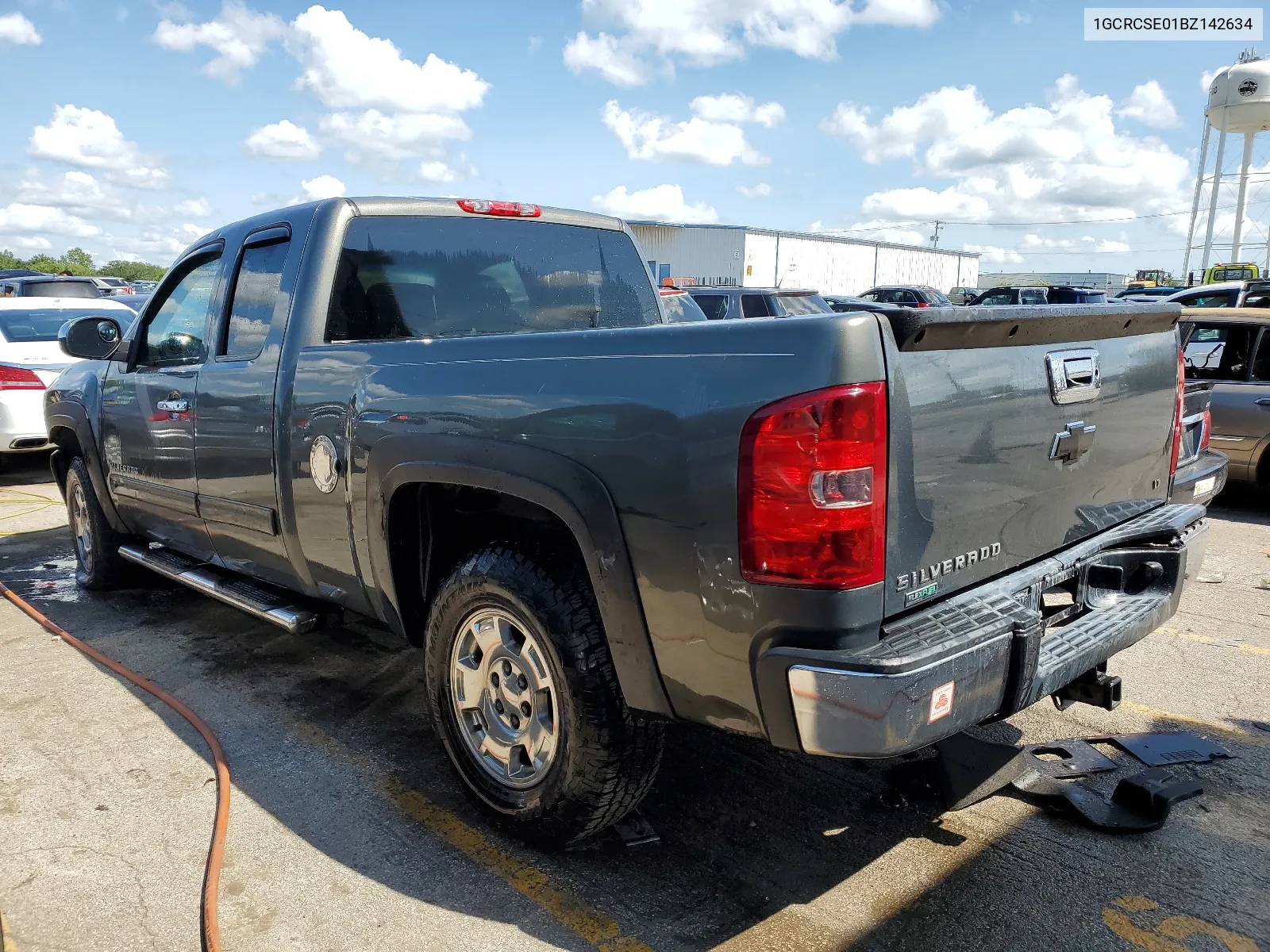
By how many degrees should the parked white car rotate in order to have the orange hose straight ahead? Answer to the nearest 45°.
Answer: approximately 180°

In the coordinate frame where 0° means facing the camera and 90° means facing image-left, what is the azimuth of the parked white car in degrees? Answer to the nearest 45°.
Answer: approximately 180°

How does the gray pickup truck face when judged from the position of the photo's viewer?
facing away from the viewer and to the left of the viewer

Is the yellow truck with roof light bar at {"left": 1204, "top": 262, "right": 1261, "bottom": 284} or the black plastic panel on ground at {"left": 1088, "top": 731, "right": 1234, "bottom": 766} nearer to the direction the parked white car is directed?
the yellow truck with roof light bar

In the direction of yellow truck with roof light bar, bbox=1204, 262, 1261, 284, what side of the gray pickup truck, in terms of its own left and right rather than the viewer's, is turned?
right

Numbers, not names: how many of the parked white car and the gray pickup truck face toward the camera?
0

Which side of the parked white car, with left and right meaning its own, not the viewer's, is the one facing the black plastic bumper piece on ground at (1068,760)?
back

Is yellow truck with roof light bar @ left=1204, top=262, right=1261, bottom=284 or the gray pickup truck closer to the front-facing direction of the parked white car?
the yellow truck with roof light bar

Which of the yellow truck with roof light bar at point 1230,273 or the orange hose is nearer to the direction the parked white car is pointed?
the yellow truck with roof light bar

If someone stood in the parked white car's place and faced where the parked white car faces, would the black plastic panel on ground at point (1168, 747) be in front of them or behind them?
behind
